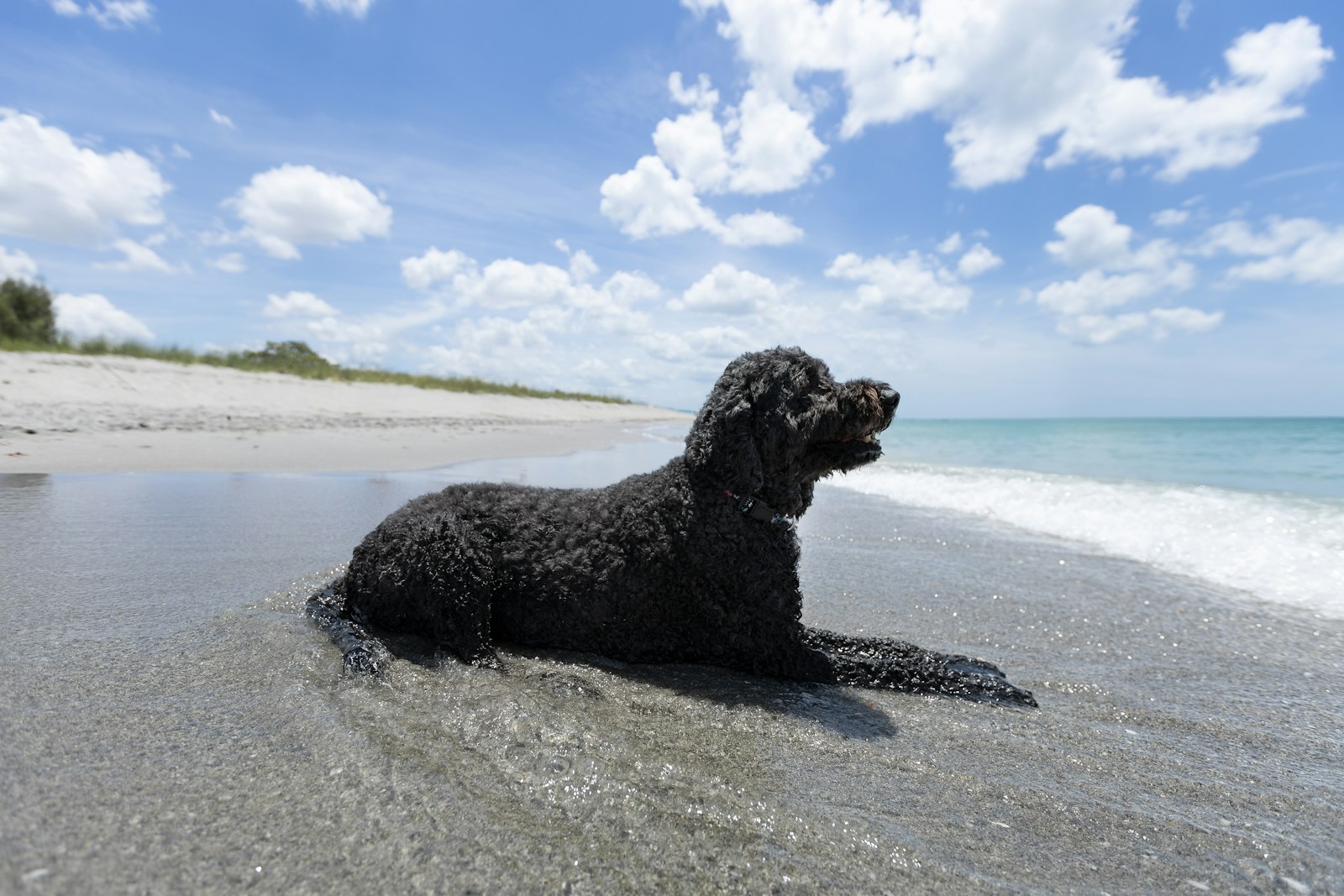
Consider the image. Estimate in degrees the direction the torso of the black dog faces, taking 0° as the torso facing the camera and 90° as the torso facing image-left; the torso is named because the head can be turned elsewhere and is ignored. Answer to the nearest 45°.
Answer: approximately 270°
